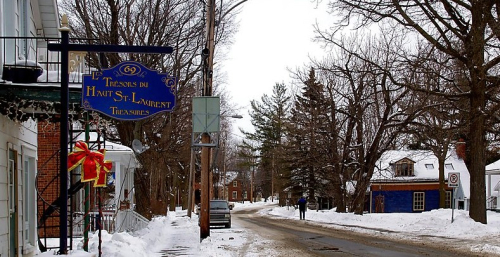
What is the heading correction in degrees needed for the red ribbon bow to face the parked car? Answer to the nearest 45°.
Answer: approximately 180°

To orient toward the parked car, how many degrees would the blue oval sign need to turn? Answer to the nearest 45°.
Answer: approximately 180°

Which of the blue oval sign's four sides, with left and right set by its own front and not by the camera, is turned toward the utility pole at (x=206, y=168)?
back

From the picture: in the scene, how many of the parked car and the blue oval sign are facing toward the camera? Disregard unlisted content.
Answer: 2

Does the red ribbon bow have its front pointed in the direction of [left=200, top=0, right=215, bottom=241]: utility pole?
no

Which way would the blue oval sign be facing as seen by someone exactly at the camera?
facing the viewer

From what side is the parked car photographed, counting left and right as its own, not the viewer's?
front

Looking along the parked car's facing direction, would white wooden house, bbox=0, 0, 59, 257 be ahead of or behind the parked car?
ahead

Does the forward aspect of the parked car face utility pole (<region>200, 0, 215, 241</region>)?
yes

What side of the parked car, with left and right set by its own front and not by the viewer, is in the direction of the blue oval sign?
front

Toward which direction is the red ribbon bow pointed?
toward the camera

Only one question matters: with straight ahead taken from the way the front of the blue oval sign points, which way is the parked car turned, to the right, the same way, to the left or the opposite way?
the same way

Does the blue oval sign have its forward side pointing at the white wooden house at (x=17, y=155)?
no

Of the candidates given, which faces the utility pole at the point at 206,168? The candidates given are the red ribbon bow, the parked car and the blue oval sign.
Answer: the parked car

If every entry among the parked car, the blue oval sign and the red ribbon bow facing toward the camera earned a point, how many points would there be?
3
